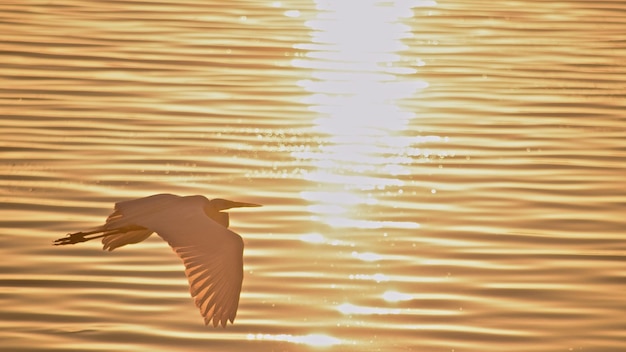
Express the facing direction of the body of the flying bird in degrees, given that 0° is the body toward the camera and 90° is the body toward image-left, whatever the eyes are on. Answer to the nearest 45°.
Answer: approximately 270°
